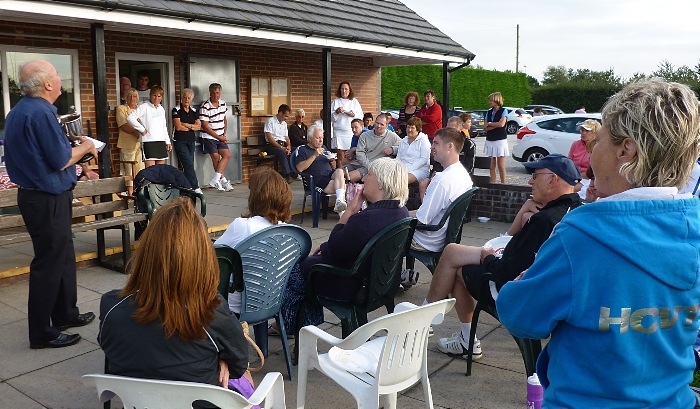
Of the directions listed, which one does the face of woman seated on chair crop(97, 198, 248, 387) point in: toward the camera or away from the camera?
away from the camera

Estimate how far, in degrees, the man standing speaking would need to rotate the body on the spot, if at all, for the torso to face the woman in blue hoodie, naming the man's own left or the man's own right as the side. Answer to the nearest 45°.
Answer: approximately 90° to the man's own right

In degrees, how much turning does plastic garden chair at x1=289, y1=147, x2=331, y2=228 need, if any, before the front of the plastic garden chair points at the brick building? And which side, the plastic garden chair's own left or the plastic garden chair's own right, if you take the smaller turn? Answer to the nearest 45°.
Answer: approximately 180°

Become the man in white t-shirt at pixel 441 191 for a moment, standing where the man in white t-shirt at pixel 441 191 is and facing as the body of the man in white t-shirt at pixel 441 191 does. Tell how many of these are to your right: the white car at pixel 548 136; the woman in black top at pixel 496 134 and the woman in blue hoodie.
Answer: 2

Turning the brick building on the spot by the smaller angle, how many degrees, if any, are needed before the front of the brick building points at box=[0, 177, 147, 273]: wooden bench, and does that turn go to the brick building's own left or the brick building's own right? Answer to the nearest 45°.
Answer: approximately 45° to the brick building's own right

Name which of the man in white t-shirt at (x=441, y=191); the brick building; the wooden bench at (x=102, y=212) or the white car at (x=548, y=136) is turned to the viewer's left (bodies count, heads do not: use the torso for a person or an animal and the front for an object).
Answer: the man in white t-shirt

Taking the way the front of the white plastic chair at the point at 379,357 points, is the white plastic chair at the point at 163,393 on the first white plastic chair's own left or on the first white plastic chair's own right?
on the first white plastic chair's own left

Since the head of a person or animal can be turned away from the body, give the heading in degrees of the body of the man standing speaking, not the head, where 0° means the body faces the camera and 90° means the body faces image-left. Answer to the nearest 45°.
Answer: approximately 270°

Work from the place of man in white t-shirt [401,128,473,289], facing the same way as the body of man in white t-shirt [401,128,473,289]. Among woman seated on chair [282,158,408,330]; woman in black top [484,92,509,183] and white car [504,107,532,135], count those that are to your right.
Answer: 2

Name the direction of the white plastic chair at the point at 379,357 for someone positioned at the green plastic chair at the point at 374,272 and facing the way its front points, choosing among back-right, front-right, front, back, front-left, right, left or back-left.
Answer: back-left

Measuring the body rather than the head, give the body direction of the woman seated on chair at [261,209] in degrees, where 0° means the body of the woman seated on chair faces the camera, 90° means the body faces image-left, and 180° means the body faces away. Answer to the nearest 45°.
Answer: approximately 135°
